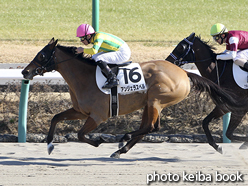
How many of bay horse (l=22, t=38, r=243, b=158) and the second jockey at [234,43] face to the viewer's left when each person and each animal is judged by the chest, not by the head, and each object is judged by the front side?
2

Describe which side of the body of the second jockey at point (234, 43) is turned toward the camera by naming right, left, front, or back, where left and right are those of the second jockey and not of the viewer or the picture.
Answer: left

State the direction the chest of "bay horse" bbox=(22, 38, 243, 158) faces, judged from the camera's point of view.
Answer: to the viewer's left

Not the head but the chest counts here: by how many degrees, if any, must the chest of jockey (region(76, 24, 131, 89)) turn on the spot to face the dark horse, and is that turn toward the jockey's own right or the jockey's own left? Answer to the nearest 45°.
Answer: approximately 180°

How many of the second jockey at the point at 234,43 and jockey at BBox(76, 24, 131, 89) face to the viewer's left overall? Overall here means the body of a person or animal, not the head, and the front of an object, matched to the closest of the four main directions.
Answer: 2

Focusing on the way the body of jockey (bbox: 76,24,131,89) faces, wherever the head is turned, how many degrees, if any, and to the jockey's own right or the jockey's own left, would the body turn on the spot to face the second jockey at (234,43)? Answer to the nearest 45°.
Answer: approximately 180°

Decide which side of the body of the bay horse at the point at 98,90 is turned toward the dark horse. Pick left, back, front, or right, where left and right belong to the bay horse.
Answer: back

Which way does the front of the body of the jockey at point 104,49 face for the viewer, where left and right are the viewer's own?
facing to the left of the viewer

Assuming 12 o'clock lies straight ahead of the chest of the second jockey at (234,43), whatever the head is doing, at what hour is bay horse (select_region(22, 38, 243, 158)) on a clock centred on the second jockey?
The bay horse is roughly at 11 o'clock from the second jockey.

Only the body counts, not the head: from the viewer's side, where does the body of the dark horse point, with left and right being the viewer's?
facing to the left of the viewer

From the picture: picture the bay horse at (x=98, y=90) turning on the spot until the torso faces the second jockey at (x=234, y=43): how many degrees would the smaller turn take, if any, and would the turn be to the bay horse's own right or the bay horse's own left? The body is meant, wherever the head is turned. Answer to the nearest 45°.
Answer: approximately 180°

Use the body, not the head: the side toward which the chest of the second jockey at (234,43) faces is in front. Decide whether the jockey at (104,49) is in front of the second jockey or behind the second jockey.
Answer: in front
